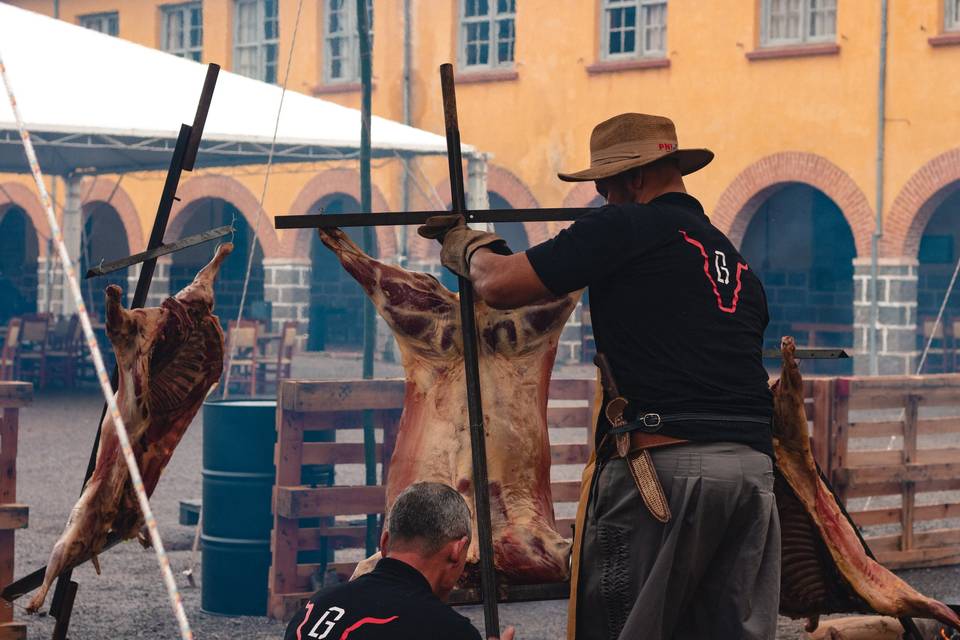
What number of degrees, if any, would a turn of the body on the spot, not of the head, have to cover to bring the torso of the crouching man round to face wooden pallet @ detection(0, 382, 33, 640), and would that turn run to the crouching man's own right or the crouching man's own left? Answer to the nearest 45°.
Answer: approximately 90° to the crouching man's own left

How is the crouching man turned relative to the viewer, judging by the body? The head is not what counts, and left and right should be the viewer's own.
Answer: facing away from the viewer and to the right of the viewer

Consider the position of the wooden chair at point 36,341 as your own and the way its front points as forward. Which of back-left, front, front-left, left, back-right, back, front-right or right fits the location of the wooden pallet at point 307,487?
front-left

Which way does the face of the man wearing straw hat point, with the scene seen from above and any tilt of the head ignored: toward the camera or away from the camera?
away from the camera

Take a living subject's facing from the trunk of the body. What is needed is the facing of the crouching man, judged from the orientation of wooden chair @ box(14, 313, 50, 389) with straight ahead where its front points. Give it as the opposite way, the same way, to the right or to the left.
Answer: the opposite way

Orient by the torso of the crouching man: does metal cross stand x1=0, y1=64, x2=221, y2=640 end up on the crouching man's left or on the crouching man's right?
on the crouching man's left

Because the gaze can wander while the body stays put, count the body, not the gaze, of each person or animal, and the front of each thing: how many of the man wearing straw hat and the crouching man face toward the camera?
0

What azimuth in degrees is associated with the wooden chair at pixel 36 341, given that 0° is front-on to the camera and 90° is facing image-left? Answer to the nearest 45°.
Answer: approximately 45°

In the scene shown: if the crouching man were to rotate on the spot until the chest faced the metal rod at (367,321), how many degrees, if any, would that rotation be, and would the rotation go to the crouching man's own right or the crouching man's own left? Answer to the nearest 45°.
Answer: approximately 45° to the crouching man's own left

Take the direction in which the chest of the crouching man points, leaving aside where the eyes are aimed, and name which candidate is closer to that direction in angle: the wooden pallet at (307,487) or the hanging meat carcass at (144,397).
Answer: the wooden pallet

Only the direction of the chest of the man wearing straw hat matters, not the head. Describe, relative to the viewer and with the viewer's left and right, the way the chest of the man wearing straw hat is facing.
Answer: facing away from the viewer and to the left of the viewer

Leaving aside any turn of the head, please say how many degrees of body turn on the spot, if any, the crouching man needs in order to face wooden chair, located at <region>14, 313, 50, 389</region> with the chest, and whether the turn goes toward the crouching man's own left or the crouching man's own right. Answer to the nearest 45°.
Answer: approximately 45° to the crouching man's own left

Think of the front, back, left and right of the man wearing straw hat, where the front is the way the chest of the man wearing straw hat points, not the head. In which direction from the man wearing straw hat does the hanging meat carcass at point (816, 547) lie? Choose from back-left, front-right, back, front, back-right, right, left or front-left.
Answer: right

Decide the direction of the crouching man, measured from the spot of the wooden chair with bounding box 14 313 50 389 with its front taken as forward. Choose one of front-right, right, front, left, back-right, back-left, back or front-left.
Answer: front-left

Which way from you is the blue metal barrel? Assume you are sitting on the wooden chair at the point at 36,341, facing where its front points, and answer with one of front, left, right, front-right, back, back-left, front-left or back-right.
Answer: front-left
